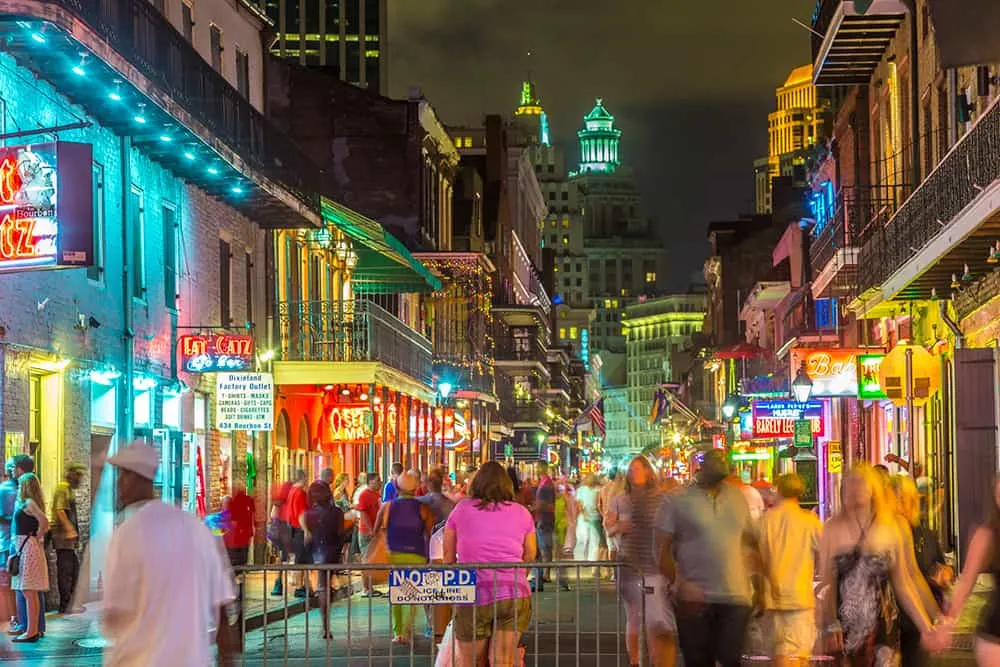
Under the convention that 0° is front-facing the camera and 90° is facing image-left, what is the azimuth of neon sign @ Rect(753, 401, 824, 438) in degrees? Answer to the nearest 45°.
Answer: approximately 0°

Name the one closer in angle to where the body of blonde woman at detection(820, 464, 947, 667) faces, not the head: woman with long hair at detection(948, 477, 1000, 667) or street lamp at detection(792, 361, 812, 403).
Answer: the woman with long hair

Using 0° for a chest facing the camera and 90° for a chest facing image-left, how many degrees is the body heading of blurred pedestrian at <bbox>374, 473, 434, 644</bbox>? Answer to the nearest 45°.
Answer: approximately 180°

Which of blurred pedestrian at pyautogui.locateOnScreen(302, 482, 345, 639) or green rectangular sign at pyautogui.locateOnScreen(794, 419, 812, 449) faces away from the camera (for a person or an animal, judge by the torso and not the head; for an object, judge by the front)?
the blurred pedestrian

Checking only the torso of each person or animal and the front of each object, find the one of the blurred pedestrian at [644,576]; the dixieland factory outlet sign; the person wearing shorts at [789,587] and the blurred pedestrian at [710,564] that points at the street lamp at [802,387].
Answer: the person wearing shorts
